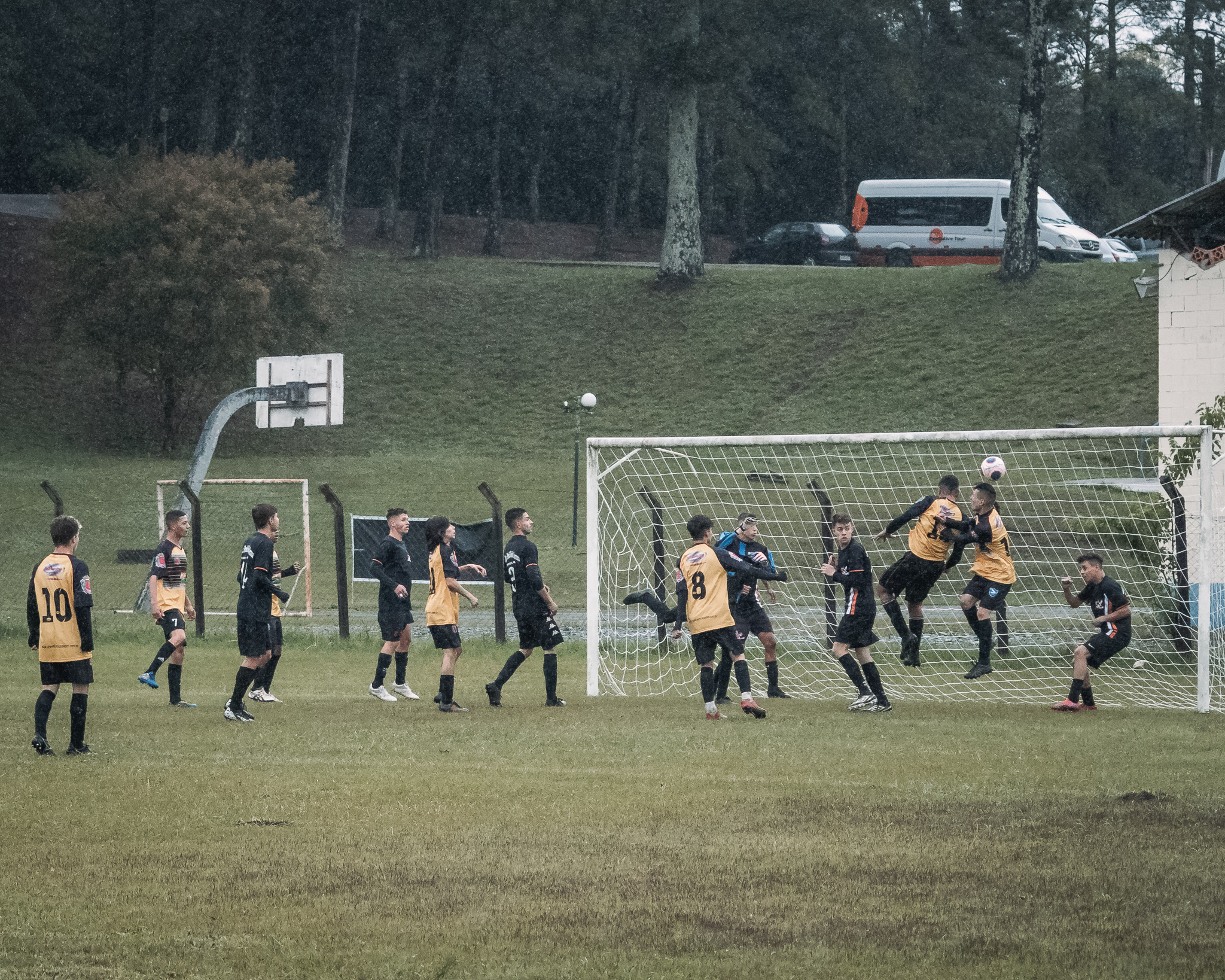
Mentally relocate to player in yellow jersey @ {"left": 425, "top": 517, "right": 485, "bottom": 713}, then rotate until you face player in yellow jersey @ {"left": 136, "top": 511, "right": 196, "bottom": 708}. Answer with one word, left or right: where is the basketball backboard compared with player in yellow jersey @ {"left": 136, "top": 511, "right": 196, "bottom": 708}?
right

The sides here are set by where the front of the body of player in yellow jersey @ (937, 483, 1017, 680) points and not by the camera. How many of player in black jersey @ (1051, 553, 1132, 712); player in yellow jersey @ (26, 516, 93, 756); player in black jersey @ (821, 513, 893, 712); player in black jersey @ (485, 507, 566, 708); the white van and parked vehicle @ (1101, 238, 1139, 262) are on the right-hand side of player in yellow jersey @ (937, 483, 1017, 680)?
2

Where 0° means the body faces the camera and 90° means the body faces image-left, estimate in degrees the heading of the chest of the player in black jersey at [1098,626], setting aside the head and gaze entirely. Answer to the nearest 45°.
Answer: approximately 90°

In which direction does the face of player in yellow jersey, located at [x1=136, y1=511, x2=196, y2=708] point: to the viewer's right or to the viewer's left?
to the viewer's right

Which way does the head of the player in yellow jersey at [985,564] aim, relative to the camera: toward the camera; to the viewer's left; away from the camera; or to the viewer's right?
to the viewer's left

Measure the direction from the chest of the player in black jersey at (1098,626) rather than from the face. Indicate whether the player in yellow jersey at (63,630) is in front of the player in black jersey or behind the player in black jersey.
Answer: in front
